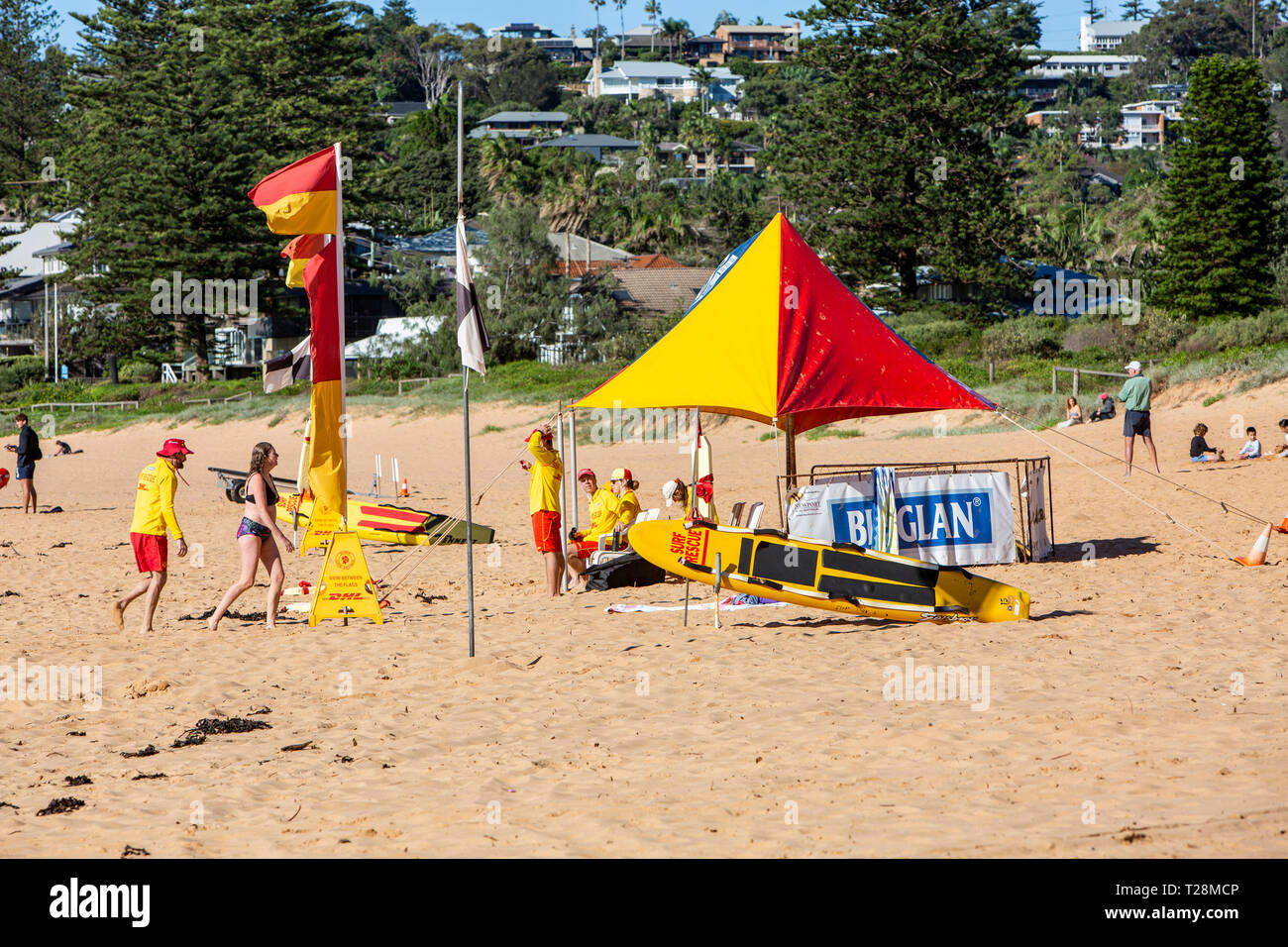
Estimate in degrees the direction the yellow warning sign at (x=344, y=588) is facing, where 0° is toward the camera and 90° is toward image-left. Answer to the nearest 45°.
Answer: approximately 0°

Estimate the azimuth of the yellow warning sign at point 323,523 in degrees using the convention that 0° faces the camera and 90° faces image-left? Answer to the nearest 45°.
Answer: approximately 0°

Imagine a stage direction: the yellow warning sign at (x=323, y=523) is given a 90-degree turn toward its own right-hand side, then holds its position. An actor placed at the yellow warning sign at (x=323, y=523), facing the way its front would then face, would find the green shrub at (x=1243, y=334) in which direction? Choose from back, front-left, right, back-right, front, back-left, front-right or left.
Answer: back-right
